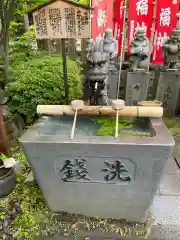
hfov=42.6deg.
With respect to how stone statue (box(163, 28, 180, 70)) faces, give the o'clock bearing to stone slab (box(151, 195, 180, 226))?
The stone slab is roughly at 12 o'clock from the stone statue.

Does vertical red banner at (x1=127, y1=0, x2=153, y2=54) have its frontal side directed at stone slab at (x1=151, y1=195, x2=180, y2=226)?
yes

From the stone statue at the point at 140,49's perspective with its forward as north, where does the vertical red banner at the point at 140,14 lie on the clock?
The vertical red banner is roughly at 6 o'clock from the stone statue.

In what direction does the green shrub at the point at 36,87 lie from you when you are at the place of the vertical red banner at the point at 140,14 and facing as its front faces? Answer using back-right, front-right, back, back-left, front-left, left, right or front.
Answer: front-right

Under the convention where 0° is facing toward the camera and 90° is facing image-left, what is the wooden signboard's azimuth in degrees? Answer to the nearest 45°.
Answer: approximately 0°

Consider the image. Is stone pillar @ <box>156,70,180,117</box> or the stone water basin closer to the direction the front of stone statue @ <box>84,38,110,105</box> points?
the stone water basin

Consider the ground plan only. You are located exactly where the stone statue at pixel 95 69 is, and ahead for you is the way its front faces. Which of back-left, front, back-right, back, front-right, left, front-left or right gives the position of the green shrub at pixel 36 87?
back-right

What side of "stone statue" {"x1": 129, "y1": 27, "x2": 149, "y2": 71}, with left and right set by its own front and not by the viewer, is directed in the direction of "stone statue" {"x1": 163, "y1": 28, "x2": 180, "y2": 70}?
left

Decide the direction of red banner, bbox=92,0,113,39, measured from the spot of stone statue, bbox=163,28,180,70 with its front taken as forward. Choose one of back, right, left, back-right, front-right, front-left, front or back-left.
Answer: right
